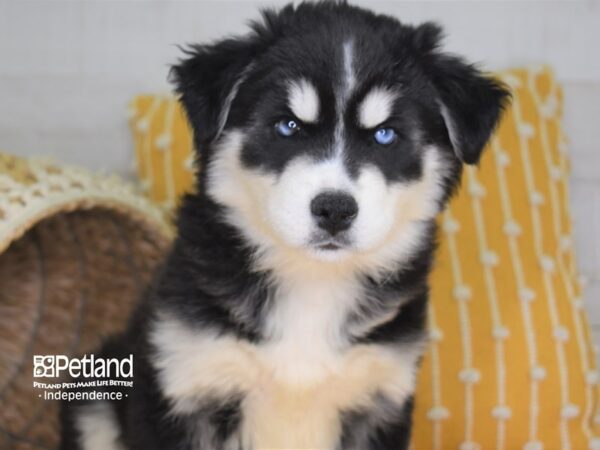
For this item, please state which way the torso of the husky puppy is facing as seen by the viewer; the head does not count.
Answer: toward the camera

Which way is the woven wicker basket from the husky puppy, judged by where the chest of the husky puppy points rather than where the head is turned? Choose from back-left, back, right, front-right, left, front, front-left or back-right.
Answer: back-right

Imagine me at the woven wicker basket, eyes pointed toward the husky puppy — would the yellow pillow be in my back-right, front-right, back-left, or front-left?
front-left

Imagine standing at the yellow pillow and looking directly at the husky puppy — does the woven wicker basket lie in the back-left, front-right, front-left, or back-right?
front-right

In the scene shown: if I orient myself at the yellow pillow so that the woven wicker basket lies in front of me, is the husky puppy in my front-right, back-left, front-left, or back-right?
front-left
